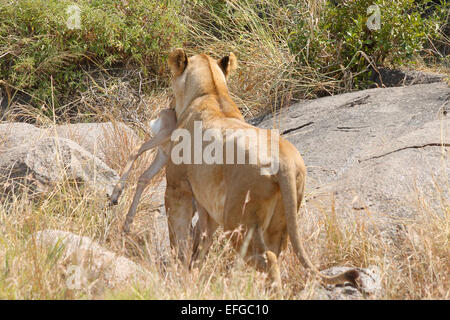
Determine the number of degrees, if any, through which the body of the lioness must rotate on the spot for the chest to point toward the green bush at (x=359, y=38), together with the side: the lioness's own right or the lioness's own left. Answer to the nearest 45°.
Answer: approximately 45° to the lioness's own right

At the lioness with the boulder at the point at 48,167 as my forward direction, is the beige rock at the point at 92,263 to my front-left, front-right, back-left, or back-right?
front-left

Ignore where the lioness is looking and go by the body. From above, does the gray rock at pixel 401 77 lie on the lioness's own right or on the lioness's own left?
on the lioness's own right

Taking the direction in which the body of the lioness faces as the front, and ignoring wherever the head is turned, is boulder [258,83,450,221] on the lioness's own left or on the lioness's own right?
on the lioness's own right

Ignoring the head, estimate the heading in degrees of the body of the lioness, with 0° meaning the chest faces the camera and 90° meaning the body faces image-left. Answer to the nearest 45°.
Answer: approximately 135°

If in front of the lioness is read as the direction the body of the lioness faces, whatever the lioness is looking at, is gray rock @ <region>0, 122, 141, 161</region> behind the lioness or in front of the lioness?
in front
